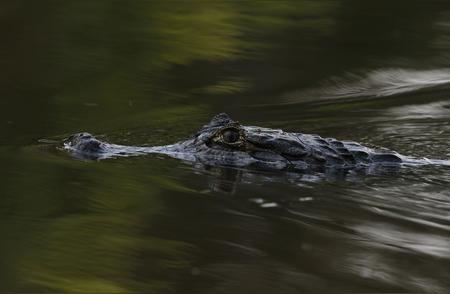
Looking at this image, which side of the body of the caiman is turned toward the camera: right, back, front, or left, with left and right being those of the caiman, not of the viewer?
left
